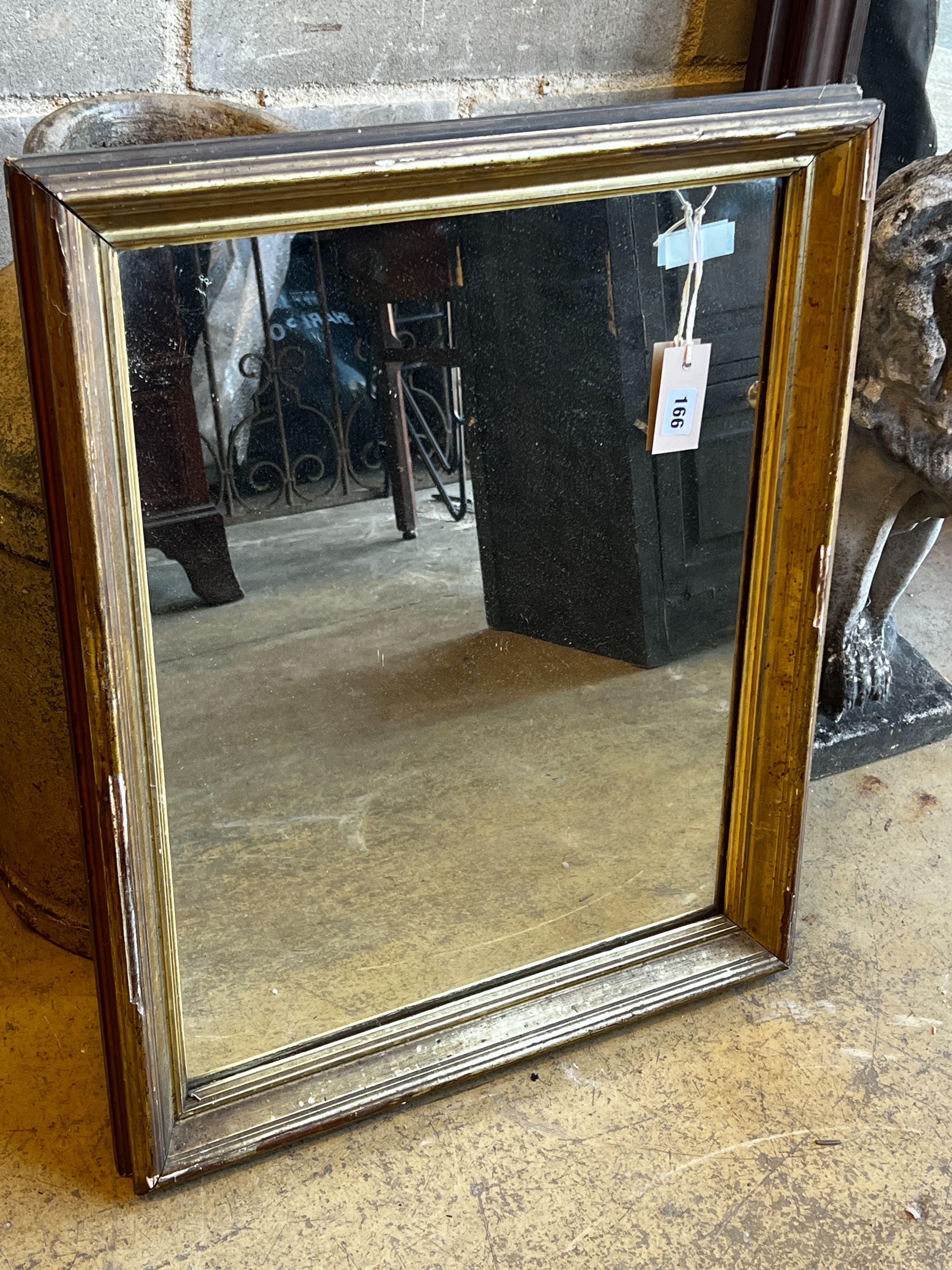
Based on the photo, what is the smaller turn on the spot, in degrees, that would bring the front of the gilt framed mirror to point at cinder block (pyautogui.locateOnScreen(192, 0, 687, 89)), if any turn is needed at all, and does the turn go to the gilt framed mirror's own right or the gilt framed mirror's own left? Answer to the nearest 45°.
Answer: approximately 135° to the gilt framed mirror's own left

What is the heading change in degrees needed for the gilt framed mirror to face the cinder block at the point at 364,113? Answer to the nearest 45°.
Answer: approximately 135° to its left

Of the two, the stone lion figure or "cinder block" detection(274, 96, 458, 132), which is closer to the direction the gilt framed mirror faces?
the stone lion figure

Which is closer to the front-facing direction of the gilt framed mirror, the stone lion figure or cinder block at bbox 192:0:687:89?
the stone lion figure

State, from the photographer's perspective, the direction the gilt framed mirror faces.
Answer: facing the viewer and to the right of the viewer
